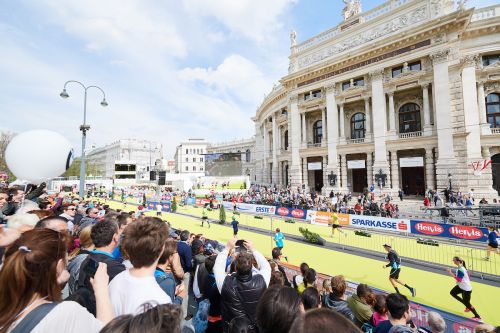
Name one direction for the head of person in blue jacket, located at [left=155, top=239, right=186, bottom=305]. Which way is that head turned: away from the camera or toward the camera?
away from the camera

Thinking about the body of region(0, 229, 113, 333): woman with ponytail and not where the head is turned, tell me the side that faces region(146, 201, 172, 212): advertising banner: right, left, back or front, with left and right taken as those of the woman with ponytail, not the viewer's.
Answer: front

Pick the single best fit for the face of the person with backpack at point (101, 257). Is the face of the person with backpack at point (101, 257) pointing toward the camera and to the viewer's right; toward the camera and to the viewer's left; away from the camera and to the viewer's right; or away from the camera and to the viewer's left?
away from the camera and to the viewer's right

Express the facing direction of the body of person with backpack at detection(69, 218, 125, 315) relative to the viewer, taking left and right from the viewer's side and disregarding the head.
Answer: facing away from the viewer and to the right of the viewer

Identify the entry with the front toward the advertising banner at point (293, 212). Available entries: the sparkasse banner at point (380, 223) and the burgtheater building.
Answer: the burgtheater building

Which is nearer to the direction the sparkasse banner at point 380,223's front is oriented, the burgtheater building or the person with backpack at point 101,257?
the person with backpack

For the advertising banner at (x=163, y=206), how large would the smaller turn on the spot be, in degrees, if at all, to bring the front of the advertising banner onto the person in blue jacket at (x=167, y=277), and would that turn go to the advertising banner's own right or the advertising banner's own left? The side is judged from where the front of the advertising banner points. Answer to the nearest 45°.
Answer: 0° — it already faces them

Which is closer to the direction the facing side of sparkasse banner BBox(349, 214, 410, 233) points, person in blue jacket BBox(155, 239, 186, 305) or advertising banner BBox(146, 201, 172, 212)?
the person in blue jacket

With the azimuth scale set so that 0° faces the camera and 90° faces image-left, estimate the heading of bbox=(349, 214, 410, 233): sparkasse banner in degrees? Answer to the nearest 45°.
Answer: approximately 0°

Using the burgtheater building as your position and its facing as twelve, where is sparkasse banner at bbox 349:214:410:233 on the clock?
The sparkasse banner is roughly at 11 o'clock from the burgtheater building.

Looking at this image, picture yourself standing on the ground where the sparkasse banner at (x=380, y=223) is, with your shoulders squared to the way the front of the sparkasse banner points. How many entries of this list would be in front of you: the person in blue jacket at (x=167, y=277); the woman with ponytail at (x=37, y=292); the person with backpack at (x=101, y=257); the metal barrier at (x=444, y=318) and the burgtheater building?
4

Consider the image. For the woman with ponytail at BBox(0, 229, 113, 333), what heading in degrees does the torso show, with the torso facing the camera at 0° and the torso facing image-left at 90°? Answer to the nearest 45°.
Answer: approximately 225°

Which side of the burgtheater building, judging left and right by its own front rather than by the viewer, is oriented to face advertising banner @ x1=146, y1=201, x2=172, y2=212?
front

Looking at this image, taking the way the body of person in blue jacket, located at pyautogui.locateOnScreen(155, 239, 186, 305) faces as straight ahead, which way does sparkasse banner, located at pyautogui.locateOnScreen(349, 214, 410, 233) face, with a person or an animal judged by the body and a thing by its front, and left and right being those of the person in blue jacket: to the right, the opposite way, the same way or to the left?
the opposite way

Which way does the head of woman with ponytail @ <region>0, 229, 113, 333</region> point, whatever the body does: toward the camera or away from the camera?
away from the camera

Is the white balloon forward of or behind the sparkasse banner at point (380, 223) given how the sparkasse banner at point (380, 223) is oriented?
forward

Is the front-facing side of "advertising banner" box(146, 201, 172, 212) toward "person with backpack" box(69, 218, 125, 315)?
yes

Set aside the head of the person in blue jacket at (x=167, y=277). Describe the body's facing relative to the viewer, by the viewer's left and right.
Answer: facing away from the viewer and to the right of the viewer
